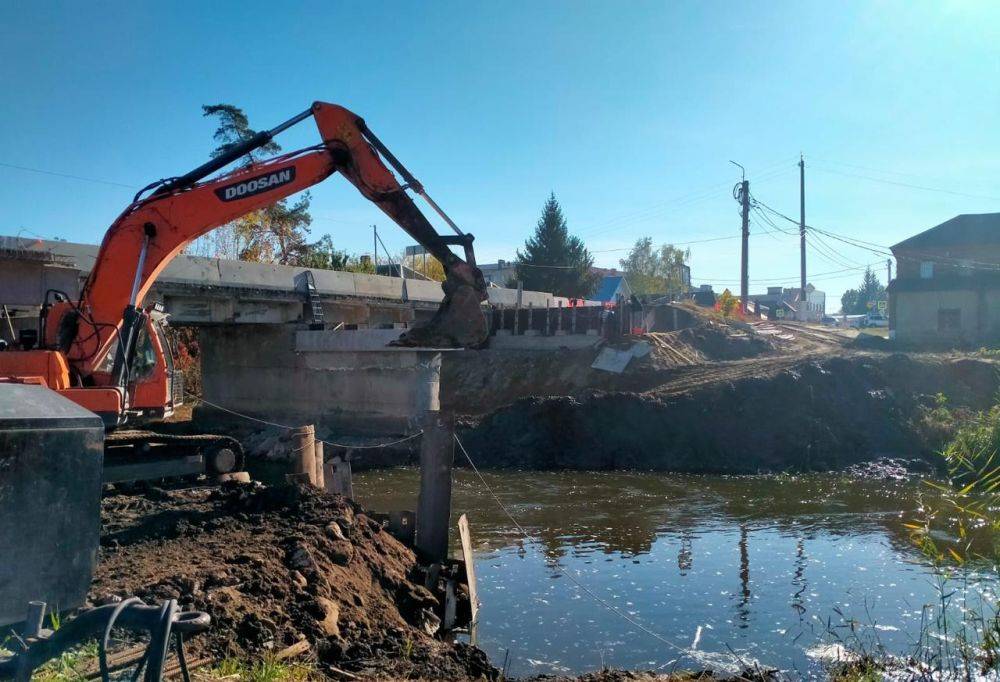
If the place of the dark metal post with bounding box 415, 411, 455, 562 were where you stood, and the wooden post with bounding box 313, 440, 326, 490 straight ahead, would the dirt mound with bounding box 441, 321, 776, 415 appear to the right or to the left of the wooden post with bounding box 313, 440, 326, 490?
right

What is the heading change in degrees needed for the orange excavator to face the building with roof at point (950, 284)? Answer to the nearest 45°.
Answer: approximately 45° to its left

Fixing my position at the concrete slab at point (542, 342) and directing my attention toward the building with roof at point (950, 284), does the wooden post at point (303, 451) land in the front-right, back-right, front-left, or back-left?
back-right

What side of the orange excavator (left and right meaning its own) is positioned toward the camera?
right

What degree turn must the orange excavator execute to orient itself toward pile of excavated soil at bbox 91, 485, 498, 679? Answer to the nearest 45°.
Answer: approximately 90° to its right
